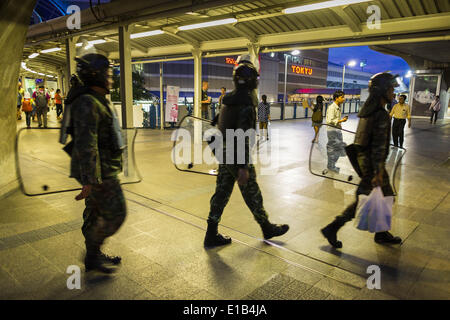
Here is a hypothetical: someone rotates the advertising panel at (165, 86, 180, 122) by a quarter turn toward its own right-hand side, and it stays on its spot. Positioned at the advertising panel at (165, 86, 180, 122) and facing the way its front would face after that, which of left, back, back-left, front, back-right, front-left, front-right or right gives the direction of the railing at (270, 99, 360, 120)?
back-right

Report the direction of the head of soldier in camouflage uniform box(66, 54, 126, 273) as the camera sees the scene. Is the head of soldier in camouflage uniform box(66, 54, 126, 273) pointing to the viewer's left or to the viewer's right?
to the viewer's right

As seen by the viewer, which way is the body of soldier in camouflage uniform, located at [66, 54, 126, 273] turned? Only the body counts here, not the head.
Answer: to the viewer's right

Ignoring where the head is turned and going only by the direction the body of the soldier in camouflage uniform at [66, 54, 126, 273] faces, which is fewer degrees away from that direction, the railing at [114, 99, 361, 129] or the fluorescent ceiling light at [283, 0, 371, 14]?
the fluorescent ceiling light

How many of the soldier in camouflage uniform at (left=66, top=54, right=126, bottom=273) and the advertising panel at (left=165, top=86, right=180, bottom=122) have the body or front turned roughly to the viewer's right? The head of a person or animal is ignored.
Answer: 1

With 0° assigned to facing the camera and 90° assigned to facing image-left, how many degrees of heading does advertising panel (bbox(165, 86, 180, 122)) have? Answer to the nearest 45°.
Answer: approximately 0°
